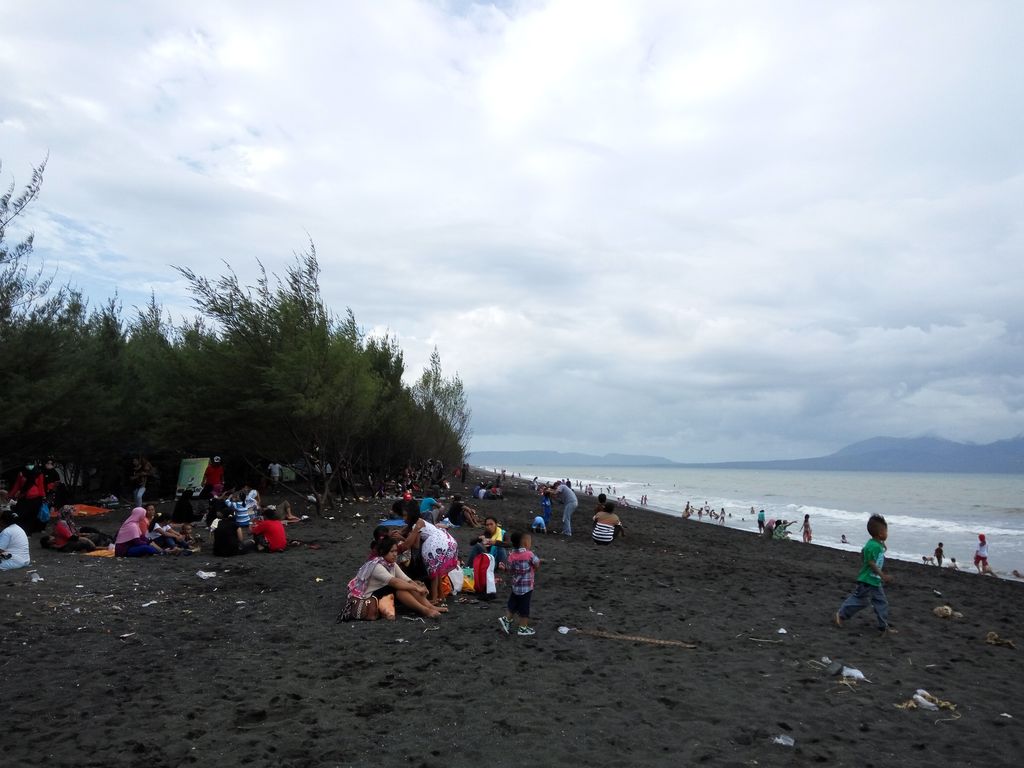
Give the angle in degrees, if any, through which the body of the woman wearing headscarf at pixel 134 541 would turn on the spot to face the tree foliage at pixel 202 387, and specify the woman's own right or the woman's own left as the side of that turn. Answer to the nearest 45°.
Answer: approximately 90° to the woman's own left

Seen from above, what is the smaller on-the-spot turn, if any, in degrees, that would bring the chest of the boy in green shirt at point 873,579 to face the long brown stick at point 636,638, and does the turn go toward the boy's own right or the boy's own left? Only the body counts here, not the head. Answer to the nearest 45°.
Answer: approximately 135° to the boy's own right

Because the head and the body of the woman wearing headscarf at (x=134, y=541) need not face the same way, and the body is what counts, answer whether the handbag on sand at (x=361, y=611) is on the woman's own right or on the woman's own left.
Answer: on the woman's own right

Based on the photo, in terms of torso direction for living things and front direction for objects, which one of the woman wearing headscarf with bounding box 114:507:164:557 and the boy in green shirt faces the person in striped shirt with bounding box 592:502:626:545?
the woman wearing headscarf

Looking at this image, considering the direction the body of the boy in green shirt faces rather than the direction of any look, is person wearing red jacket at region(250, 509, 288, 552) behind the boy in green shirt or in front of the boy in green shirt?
behind

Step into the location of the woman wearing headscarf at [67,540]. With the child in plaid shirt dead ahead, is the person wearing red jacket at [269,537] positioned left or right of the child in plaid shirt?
left

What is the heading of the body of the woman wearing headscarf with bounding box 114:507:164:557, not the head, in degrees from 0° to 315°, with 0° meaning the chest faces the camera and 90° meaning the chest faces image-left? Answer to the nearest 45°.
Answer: approximately 270°

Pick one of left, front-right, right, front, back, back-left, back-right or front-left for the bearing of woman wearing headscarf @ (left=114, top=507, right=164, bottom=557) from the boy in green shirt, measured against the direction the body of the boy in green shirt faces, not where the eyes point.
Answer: back

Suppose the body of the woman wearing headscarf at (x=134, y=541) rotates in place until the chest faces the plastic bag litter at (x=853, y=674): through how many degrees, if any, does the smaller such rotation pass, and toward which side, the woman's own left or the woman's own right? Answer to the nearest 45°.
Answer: approximately 45° to the woman's own right

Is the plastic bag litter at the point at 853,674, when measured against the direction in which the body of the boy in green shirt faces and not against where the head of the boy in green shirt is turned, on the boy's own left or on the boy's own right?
on the boy's own right

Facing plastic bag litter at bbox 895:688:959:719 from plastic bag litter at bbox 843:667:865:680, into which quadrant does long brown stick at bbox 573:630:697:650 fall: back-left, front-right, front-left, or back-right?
back-right

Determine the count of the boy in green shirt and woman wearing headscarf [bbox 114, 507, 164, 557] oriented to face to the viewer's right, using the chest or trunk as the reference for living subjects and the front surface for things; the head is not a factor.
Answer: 2

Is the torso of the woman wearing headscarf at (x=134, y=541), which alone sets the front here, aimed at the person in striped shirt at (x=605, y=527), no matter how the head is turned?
yes

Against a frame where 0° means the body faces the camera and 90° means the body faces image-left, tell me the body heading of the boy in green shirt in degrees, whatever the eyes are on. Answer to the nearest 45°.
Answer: approximately 270°
